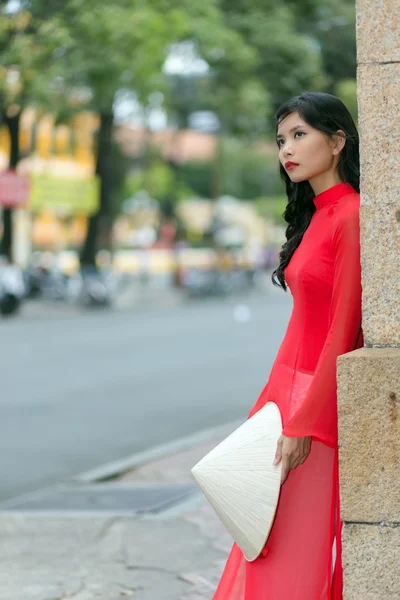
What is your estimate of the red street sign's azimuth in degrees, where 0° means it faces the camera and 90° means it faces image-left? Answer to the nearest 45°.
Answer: approximately 0°

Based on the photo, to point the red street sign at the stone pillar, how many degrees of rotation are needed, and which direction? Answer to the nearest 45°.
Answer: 0° — it already faces it

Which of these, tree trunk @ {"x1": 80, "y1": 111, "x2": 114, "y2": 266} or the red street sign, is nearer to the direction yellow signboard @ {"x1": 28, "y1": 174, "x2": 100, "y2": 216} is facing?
the red street sign

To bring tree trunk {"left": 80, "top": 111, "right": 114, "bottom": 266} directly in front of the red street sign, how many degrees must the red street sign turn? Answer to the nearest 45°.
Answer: approximately 135° to its left

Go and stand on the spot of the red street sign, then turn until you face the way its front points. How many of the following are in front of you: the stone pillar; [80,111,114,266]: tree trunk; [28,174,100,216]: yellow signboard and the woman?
2

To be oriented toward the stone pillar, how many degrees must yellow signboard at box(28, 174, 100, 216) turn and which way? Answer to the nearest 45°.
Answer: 0° — it already faces it

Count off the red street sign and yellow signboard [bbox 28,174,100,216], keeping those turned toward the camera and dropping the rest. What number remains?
2

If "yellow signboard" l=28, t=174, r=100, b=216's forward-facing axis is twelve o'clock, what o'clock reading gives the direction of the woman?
The woman is roughly at 12 o'clock from the yellow signboard.
